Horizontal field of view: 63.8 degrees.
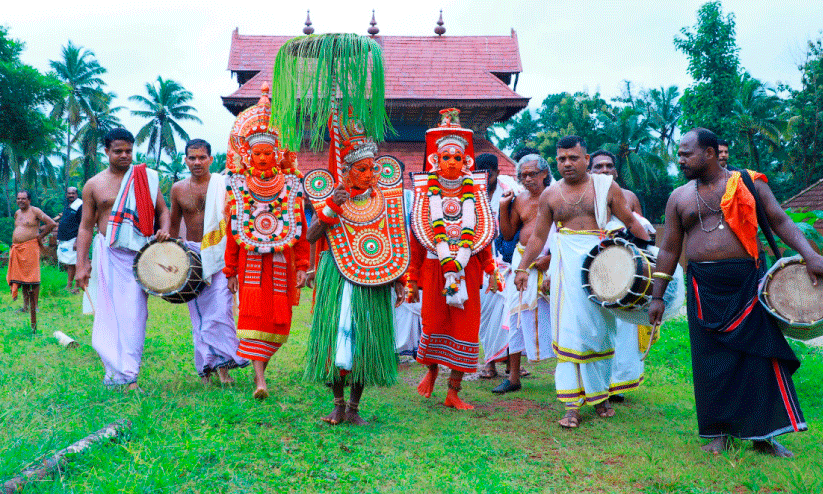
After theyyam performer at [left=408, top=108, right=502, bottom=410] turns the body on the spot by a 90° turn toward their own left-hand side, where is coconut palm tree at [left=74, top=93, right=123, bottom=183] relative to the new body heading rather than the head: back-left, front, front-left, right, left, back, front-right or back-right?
back-left

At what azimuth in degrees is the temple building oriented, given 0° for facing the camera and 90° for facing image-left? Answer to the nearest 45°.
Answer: approximately 0°

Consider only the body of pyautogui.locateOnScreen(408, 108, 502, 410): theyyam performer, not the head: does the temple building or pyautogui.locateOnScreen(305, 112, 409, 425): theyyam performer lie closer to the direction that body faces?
the theyyam performer

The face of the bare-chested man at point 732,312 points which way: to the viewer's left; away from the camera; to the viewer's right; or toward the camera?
to the viewer's left

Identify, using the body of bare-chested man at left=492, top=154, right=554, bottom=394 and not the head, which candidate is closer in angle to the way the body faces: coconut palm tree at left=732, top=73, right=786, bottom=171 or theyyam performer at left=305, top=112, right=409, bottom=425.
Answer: the theyyam performer

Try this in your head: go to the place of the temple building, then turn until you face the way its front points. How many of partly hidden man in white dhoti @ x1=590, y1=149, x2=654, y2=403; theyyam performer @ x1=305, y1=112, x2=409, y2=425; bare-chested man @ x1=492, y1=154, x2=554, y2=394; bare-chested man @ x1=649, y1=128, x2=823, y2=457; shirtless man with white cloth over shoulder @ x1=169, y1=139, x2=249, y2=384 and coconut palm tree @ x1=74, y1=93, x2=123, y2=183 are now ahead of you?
5

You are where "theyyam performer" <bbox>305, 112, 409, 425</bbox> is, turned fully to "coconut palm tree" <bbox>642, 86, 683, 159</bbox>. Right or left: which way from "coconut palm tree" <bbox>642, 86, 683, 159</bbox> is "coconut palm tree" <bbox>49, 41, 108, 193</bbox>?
left

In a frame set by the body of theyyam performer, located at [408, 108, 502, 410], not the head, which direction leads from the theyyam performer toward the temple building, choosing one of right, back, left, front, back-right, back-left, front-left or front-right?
back

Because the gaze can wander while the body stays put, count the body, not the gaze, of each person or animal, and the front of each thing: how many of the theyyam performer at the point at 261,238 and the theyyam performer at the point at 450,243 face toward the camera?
2

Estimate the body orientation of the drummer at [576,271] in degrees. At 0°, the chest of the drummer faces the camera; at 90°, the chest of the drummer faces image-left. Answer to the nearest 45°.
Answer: approximately 0°

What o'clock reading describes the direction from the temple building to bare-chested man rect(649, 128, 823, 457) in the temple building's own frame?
The bare-chested man is roughly at 12 o'clock from the temple building.

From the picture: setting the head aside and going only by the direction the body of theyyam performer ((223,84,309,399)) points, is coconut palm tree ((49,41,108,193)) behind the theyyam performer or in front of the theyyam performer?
behind

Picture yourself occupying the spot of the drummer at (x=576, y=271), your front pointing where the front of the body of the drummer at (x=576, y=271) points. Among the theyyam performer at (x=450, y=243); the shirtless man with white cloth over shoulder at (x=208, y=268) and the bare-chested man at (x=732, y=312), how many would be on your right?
2
